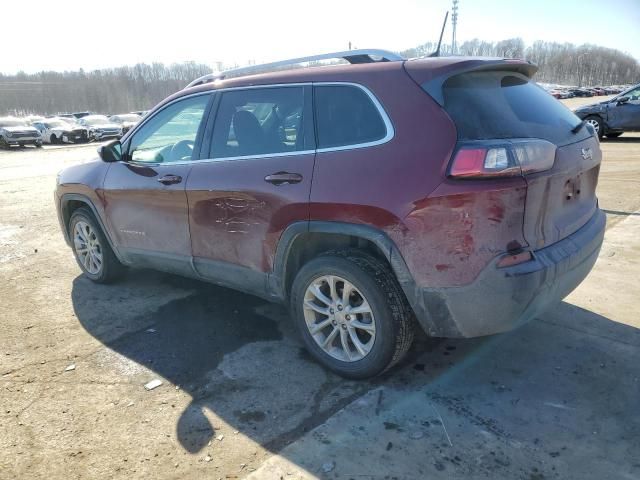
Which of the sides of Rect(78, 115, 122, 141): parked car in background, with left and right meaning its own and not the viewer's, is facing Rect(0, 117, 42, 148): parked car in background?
right

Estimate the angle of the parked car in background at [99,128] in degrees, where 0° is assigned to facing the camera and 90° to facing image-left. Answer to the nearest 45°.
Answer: approximately 315°

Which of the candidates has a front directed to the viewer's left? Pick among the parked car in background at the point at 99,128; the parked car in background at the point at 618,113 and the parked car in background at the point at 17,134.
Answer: the parked car in background at the point at 618,113

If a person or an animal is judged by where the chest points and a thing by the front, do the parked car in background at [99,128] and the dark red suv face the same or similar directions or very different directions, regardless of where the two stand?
very different directions

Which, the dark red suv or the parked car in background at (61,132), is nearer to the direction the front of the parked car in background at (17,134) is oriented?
the dark red suv

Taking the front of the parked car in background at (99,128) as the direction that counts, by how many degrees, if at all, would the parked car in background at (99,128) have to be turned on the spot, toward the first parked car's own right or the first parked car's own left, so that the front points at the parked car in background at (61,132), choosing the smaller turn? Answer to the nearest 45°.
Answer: approximately 135° to the first parked car's own right

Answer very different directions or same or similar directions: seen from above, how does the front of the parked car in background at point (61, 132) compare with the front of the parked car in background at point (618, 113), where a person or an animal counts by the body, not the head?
very different directions

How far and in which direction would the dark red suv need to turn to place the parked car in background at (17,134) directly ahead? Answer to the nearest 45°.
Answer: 0° — it already faces it

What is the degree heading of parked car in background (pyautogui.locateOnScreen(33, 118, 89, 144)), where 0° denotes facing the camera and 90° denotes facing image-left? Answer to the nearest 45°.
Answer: approximately 315°

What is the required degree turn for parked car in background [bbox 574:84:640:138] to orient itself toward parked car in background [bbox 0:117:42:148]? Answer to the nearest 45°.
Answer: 0° — it already faces it

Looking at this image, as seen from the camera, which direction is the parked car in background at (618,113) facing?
to the viewer's left
